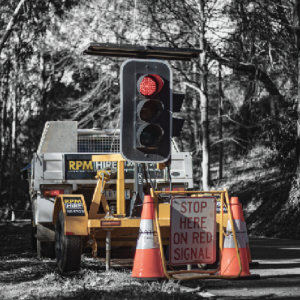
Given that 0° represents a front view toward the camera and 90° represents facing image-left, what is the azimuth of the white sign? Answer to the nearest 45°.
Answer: approximately 0°

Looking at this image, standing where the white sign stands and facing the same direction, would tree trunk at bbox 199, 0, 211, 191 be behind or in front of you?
behind
